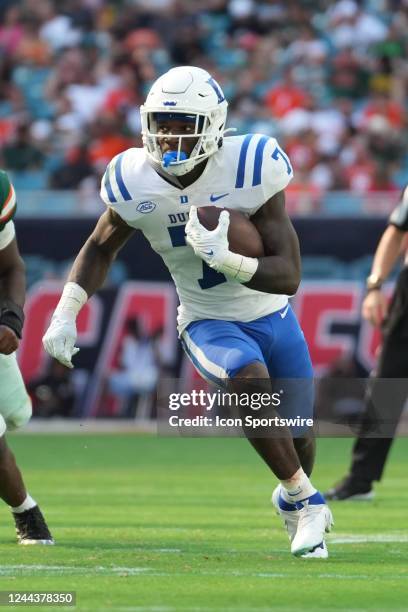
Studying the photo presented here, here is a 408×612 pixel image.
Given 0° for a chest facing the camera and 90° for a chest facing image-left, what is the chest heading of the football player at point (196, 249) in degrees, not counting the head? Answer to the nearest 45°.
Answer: approximately 0°

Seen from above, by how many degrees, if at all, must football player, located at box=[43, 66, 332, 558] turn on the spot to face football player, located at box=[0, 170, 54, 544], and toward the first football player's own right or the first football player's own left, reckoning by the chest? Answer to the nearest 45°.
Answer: approximately 90° to the first football player's own right
